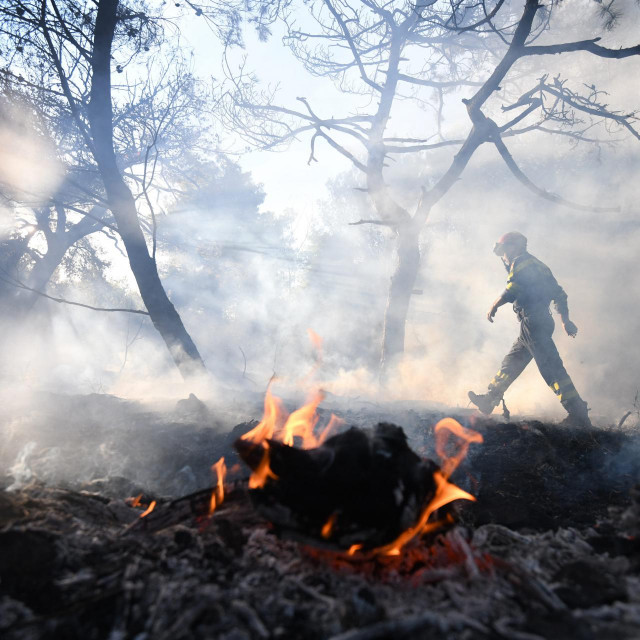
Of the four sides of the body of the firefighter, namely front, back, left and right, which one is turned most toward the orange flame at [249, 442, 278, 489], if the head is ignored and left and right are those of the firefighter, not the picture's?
left

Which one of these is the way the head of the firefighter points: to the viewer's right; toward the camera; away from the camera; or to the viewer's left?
to the viewer's left

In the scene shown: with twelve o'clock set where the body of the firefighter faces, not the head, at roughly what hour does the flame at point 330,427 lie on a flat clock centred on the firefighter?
The flame is roughly at 10 o'clock from the firefighter.

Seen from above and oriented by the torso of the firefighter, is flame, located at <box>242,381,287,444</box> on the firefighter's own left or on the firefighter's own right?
on the firefighter's own left

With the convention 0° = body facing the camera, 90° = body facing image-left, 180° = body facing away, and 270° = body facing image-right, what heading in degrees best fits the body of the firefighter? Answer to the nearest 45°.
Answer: approximately 90°

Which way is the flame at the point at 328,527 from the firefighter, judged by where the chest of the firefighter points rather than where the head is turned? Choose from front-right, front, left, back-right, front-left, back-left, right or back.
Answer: left

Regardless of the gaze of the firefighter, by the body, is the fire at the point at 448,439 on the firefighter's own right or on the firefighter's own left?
on the firefighter's own left

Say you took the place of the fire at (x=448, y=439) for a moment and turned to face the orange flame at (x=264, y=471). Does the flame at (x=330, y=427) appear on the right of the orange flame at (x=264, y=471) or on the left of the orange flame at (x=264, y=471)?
right
